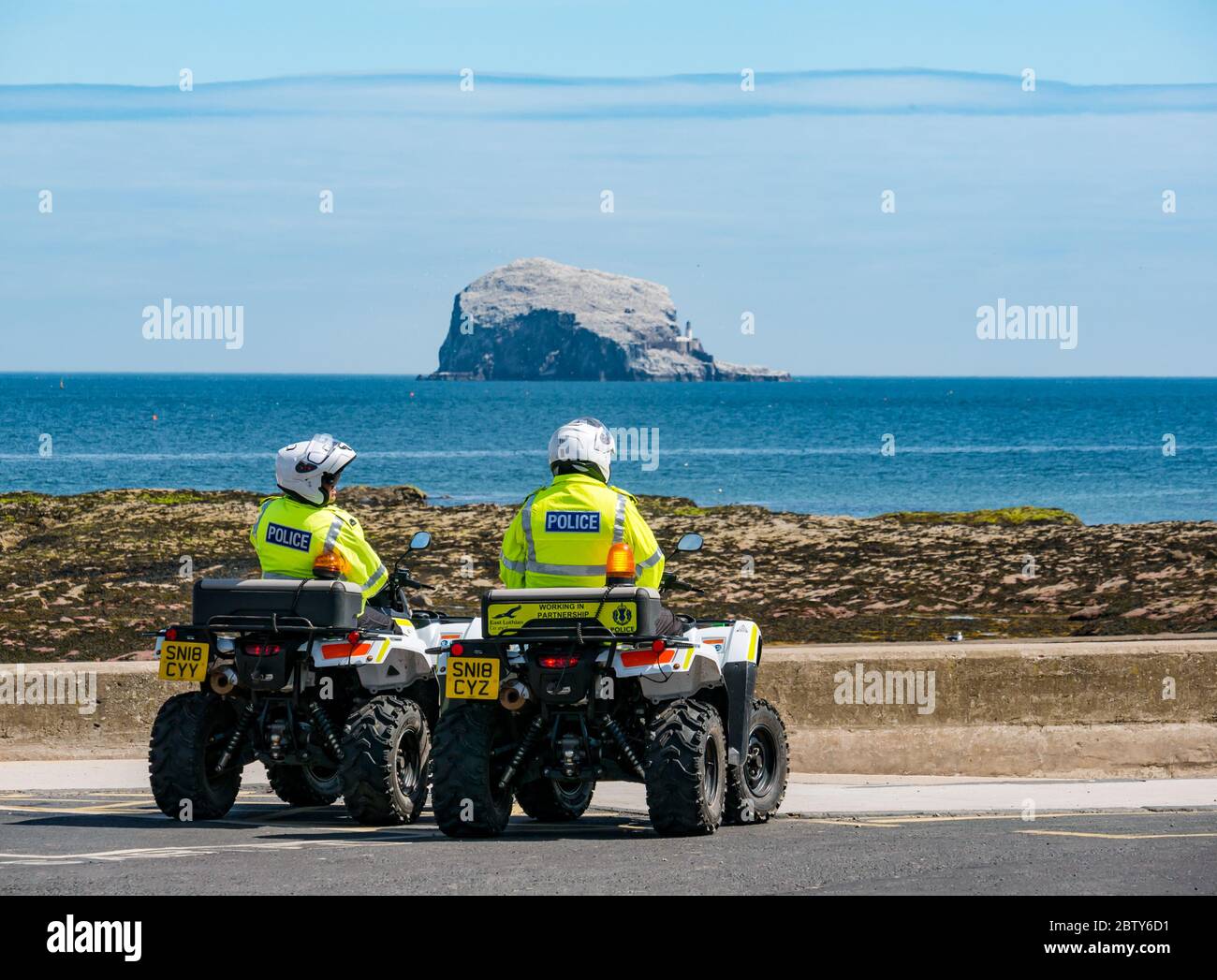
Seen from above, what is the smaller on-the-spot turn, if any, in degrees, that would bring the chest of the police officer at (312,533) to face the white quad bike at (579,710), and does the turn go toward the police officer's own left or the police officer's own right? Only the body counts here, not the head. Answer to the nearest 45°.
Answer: approximately 90° to the police officer's own right

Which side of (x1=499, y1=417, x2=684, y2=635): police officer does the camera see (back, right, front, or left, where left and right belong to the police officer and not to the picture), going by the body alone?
back

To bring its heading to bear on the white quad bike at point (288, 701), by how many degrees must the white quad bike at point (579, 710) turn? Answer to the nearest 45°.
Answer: approximately 90° to its left

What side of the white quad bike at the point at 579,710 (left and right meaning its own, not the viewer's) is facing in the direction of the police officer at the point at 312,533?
left

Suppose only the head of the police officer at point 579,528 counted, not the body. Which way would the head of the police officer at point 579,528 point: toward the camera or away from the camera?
away from the camera

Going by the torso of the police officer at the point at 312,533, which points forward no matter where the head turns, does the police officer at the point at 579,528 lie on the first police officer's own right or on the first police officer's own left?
on the first police officer's own right

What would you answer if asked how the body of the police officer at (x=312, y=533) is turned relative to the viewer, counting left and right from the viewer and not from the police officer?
facing away from the viewer and to the right of the viewer

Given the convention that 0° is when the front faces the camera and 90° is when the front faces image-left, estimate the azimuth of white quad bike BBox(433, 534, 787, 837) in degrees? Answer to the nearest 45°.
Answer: approximately 225°

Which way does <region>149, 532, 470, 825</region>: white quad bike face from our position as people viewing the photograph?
facing away from the viewer and to the right of the viewer
